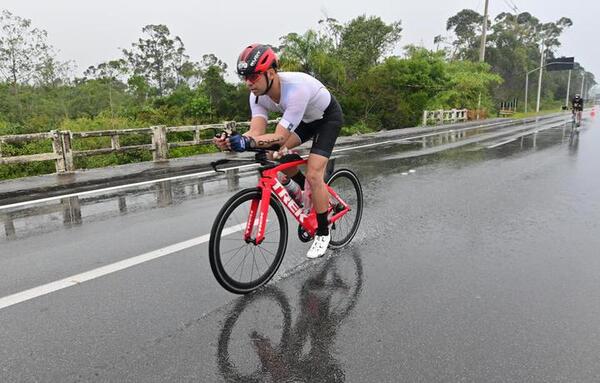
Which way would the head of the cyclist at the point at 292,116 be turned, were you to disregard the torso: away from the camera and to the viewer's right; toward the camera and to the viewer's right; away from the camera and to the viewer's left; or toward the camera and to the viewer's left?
toward the camera and to the viewer's left

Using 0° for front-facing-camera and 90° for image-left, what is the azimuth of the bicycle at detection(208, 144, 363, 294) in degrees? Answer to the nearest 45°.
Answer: approximately 45°

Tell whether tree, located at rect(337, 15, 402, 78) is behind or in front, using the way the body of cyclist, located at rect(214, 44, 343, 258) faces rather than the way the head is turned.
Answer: behind

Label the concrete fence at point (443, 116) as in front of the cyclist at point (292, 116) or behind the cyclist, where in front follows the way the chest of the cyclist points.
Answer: behind

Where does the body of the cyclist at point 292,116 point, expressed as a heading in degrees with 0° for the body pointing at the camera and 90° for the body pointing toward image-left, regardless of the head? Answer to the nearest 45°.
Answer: approximately 45°
